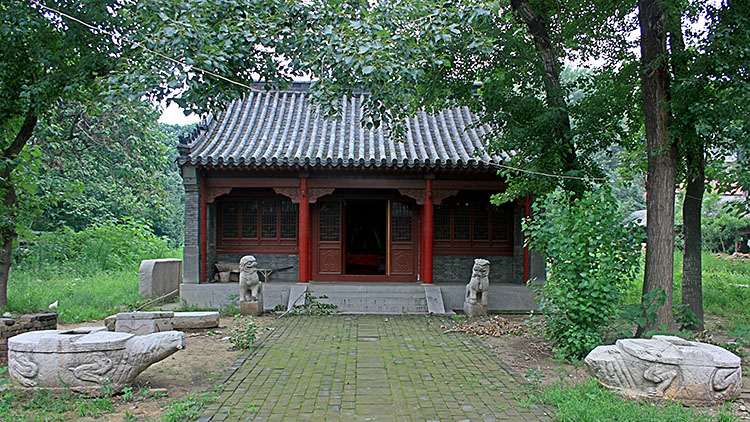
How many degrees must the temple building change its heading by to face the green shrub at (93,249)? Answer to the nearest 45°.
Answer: approximately 135° to its right

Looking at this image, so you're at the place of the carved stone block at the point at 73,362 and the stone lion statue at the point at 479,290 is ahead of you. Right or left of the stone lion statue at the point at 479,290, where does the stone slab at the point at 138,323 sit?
left

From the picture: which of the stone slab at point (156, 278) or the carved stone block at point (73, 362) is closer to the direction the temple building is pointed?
the carved stone block

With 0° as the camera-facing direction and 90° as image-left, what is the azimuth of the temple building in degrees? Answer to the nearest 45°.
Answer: approximately 0°

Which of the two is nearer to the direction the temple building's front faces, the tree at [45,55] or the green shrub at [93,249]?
the tree

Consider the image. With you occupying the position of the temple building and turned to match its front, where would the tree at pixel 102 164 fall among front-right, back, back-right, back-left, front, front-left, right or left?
back-right

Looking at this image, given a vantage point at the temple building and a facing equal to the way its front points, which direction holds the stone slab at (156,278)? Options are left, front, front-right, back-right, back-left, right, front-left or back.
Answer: right

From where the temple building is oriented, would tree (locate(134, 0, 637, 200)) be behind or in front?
in front

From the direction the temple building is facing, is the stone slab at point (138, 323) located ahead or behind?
ahead

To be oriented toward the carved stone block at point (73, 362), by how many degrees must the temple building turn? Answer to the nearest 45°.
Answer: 0° — it already faces it

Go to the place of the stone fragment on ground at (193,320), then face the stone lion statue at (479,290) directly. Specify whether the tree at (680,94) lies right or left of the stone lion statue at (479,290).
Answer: right

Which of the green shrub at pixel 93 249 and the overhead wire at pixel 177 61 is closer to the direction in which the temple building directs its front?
the overhead wire
